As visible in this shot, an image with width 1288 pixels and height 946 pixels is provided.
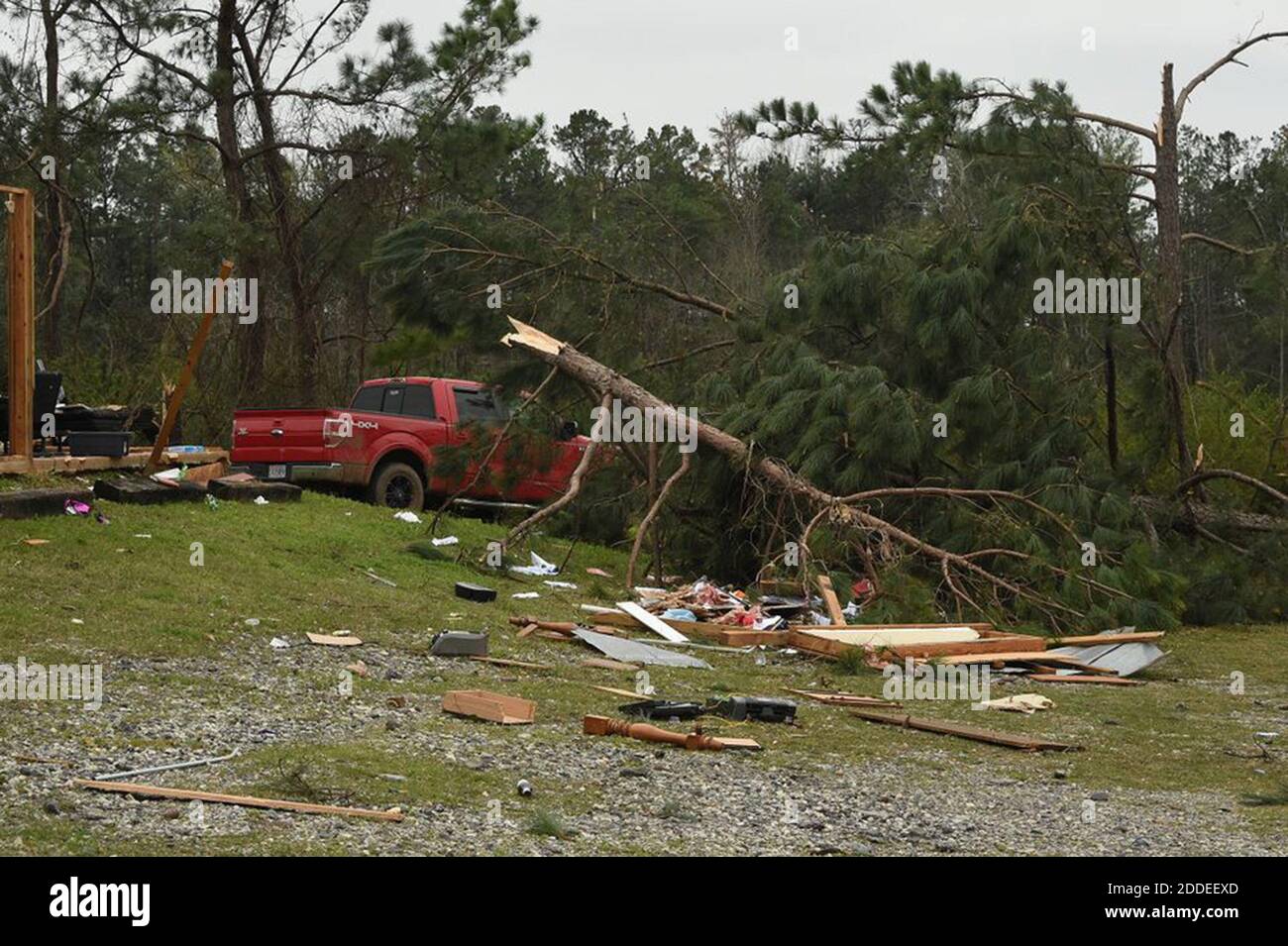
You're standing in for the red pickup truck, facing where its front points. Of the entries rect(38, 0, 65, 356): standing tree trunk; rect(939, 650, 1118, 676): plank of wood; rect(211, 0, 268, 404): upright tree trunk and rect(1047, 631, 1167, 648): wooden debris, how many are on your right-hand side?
2

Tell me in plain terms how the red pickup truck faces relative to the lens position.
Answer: facing away from the viewer and to the right of the viewer

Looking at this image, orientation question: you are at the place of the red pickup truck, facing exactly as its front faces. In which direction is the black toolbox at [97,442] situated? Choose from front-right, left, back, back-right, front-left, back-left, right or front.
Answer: back

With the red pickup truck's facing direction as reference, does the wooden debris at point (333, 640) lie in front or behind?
behind

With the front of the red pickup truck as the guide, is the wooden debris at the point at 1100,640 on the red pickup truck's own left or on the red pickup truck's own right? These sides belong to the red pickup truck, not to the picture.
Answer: on the red pickup truck's own right

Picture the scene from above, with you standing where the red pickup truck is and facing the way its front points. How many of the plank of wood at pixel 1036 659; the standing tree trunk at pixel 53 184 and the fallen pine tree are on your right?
2

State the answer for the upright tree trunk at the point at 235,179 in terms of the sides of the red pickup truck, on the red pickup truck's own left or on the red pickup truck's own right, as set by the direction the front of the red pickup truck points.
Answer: on the red pickup truck's own left

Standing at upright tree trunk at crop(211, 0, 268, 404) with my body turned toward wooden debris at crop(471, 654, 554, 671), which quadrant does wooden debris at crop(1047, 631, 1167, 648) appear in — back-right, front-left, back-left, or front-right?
front-left

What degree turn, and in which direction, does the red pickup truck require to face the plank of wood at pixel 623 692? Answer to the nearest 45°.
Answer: approximately 135° to its right

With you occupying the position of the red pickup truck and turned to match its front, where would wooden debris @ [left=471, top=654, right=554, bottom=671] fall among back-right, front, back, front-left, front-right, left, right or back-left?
back-right

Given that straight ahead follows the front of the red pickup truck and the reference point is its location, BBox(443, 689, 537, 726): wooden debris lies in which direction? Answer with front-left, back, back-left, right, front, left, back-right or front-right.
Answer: back-right

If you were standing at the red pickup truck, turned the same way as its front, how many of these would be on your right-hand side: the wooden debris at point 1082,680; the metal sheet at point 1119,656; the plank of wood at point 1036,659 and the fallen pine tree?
4

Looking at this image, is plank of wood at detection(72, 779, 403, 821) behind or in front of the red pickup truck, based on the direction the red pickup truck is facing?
behind

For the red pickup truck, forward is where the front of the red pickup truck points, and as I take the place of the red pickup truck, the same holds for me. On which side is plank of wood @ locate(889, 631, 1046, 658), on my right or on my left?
on my right

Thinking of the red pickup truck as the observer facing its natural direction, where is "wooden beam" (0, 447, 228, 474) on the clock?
The wooden beam is roughly at 6 o'clock from the red pickup truck.

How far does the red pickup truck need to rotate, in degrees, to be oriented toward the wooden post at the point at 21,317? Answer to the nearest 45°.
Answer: approximately 180°

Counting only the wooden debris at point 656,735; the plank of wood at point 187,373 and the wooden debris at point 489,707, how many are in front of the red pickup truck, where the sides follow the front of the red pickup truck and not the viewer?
0

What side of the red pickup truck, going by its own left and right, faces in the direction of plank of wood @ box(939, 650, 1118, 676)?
right
